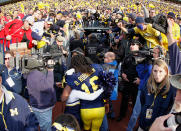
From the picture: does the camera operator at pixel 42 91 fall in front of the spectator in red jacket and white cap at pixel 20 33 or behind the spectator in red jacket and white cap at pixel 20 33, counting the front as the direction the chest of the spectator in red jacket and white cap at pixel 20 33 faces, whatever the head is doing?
in front

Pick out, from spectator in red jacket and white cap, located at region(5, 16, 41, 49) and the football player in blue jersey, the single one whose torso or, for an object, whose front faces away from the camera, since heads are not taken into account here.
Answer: the football player in blue jersey

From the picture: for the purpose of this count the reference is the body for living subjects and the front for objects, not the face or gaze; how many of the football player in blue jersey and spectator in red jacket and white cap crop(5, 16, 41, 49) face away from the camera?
1

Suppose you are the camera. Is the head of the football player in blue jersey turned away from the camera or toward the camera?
away from the camera

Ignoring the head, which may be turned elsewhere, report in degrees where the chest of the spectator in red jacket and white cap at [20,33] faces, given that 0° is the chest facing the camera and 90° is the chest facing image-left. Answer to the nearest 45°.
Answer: approximately 315°

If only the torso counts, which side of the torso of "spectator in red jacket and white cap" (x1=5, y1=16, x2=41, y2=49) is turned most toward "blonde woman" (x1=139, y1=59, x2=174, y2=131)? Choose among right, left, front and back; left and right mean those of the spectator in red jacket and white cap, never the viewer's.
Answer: front

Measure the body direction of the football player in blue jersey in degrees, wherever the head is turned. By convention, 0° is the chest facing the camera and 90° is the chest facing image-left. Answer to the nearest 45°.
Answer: approximately 180°

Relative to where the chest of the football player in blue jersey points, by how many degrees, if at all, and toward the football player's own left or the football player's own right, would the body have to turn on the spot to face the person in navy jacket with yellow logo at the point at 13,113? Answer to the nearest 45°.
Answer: approximately 135° to the football player's own left

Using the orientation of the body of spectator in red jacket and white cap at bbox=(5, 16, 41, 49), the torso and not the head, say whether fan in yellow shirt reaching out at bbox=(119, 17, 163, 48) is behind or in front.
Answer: in front

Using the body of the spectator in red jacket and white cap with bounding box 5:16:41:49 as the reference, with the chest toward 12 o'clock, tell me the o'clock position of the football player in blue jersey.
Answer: The football player in blue jersey is roughly at 1 o'clock from the spectator in red jacket and white cap.

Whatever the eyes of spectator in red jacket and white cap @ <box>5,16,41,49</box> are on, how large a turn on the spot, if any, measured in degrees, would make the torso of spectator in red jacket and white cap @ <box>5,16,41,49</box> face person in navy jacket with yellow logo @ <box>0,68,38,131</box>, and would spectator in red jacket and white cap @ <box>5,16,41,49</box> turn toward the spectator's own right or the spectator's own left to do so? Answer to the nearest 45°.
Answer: approximately 45° to the spectator's own right
